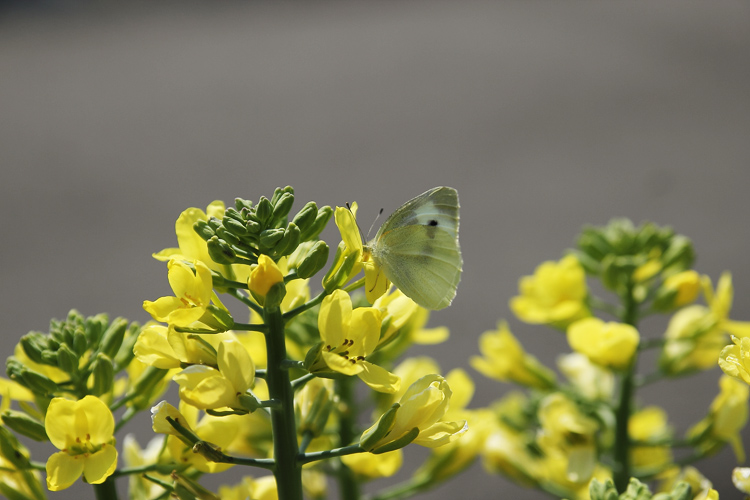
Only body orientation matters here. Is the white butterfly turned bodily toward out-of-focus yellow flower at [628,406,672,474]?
no

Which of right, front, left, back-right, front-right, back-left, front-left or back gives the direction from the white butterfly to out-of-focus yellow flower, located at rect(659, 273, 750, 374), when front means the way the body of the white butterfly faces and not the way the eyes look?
back-right

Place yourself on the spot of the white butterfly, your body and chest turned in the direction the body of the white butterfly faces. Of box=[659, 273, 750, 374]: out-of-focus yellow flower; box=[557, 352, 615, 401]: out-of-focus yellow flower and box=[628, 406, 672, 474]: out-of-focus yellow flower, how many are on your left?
0

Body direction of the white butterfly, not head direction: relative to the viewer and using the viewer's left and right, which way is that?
facing to the left of the viewer
